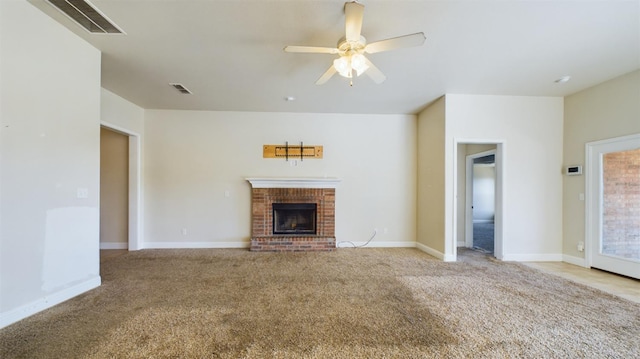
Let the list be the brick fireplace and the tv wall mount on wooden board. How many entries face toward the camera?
2

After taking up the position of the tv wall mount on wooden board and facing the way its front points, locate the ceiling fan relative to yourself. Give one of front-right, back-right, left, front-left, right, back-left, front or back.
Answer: front

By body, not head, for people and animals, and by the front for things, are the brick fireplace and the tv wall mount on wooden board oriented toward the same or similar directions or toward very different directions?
same or similar directions

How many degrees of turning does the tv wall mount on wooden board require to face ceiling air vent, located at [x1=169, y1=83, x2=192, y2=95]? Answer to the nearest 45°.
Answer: approximately 45° to its right

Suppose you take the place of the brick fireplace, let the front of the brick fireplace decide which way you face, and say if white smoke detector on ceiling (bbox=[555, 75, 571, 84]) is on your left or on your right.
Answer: on your left

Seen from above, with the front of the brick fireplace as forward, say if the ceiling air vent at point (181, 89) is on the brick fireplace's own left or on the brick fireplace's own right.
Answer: on the brick fireplace's own right

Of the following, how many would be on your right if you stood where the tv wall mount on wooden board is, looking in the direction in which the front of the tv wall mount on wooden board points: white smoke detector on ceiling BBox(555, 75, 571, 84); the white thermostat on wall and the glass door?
0

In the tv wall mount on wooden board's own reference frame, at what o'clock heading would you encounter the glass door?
The glass door is roughly at 10 o'clock from the tv wall mount on wooden board.

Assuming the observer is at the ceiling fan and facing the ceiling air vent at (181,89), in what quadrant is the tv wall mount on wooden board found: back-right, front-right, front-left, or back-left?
front-right

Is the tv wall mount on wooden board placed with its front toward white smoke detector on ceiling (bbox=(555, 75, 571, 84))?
no

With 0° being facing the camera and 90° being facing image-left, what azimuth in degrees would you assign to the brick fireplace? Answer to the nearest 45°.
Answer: approximately 0°

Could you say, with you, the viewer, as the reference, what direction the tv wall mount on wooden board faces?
facing the viewer
